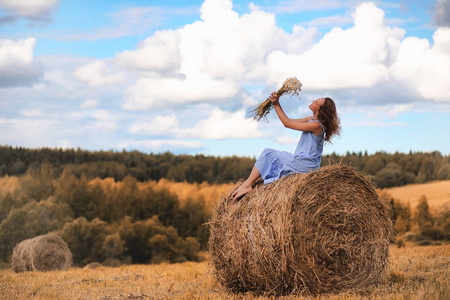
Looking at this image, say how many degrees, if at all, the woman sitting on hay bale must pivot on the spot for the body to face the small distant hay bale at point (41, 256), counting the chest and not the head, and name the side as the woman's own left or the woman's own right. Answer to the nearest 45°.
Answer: approximately 45° to the woman's own right

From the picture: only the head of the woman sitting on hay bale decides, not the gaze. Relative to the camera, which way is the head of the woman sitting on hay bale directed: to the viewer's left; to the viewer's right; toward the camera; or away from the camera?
to the viewer's left

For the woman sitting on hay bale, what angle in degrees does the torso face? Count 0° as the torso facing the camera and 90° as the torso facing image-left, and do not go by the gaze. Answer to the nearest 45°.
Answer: approximately 90°
